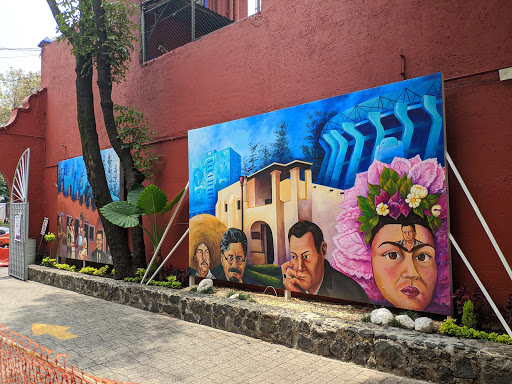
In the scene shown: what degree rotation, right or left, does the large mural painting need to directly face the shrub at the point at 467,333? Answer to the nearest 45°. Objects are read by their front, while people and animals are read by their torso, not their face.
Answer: approximately 90° to its left

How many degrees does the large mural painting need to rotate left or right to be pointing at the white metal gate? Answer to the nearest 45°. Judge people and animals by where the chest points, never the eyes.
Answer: approximately 90° to its right

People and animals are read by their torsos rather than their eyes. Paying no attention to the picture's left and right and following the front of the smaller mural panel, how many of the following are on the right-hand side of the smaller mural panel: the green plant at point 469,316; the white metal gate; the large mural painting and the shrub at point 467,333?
1

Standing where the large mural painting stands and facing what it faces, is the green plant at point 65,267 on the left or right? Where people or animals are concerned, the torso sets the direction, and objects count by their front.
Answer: on its right

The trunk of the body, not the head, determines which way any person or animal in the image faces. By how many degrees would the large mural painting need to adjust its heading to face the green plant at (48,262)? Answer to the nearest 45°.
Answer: approximately 90° to its right

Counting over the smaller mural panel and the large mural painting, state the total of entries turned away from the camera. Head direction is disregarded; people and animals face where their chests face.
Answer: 0

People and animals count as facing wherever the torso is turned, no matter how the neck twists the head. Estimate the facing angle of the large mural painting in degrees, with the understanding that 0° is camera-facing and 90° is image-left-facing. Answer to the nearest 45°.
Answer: approximately 45°

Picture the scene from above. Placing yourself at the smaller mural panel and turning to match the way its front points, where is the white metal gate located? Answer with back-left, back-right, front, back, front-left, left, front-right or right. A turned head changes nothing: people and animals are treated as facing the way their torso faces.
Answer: right

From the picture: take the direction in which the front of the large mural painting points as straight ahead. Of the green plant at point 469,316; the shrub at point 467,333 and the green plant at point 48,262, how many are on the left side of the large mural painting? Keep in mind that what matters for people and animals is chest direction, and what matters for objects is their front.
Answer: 2

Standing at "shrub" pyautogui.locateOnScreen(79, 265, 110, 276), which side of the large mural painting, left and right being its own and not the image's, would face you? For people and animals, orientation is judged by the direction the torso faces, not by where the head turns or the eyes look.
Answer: right

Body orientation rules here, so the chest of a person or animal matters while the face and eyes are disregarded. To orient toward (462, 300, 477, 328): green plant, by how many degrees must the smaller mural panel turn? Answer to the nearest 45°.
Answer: approximately 90° to its left
